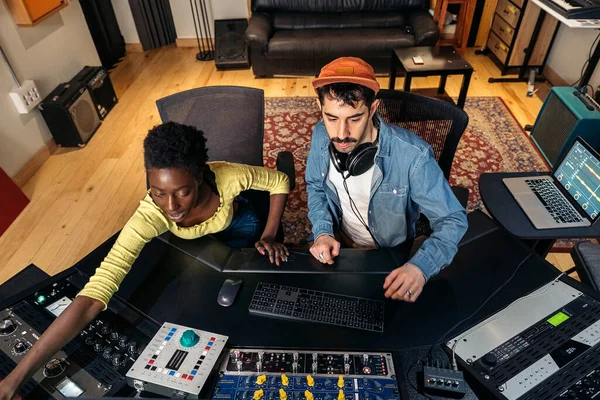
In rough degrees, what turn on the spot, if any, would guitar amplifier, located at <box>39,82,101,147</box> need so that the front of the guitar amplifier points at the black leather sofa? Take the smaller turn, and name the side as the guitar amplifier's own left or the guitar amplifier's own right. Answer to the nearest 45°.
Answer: approximately 45° to the guitar amplifier's own left

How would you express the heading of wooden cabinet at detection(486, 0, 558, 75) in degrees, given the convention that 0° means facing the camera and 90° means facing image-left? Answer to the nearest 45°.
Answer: approximately 45°

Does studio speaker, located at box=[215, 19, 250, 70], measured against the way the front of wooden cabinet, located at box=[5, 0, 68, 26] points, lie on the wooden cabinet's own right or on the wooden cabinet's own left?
on the wooden cabinet's own left

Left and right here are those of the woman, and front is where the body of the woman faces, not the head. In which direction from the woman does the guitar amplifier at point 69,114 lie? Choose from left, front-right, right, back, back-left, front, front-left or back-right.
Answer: back-right

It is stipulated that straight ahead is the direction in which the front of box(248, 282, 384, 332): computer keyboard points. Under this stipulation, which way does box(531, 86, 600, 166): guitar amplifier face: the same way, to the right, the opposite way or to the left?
to the left

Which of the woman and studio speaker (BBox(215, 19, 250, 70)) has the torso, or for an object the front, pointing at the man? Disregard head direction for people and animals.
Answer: the studio speaker

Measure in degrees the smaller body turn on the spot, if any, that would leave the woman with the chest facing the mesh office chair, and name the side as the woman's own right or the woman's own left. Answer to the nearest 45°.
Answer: approximately 135° to the woman's own left

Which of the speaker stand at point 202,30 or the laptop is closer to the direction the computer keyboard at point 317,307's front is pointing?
the speaker stand

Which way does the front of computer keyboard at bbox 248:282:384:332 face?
away from the camera

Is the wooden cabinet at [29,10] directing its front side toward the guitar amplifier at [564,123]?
yes

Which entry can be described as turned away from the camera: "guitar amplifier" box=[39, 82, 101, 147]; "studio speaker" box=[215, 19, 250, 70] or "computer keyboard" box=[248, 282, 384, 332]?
the computer keyboard

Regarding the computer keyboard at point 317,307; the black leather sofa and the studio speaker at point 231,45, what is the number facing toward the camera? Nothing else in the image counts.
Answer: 2

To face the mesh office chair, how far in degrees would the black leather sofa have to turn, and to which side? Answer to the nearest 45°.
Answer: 0° — it already faces it

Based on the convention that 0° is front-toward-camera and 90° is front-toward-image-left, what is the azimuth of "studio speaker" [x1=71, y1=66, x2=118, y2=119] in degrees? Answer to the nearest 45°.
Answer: approximately 315°
